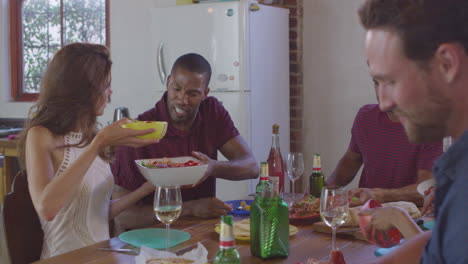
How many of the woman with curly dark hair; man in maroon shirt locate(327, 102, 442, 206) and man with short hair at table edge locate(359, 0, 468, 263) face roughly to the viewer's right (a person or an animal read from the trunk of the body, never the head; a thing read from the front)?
1

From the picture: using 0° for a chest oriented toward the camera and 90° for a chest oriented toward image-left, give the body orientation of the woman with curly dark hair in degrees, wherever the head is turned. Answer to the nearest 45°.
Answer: approximately 270°

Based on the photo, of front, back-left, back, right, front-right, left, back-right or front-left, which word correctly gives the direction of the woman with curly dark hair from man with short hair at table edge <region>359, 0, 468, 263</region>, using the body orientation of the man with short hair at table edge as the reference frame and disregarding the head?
front-right

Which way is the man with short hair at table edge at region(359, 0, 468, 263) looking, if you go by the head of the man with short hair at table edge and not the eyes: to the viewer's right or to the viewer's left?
to the viewer's left

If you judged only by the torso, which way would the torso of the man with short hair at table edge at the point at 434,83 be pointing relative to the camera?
to the viewer's left

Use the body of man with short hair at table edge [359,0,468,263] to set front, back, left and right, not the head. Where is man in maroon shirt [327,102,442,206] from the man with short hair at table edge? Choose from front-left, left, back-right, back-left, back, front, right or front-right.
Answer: right
